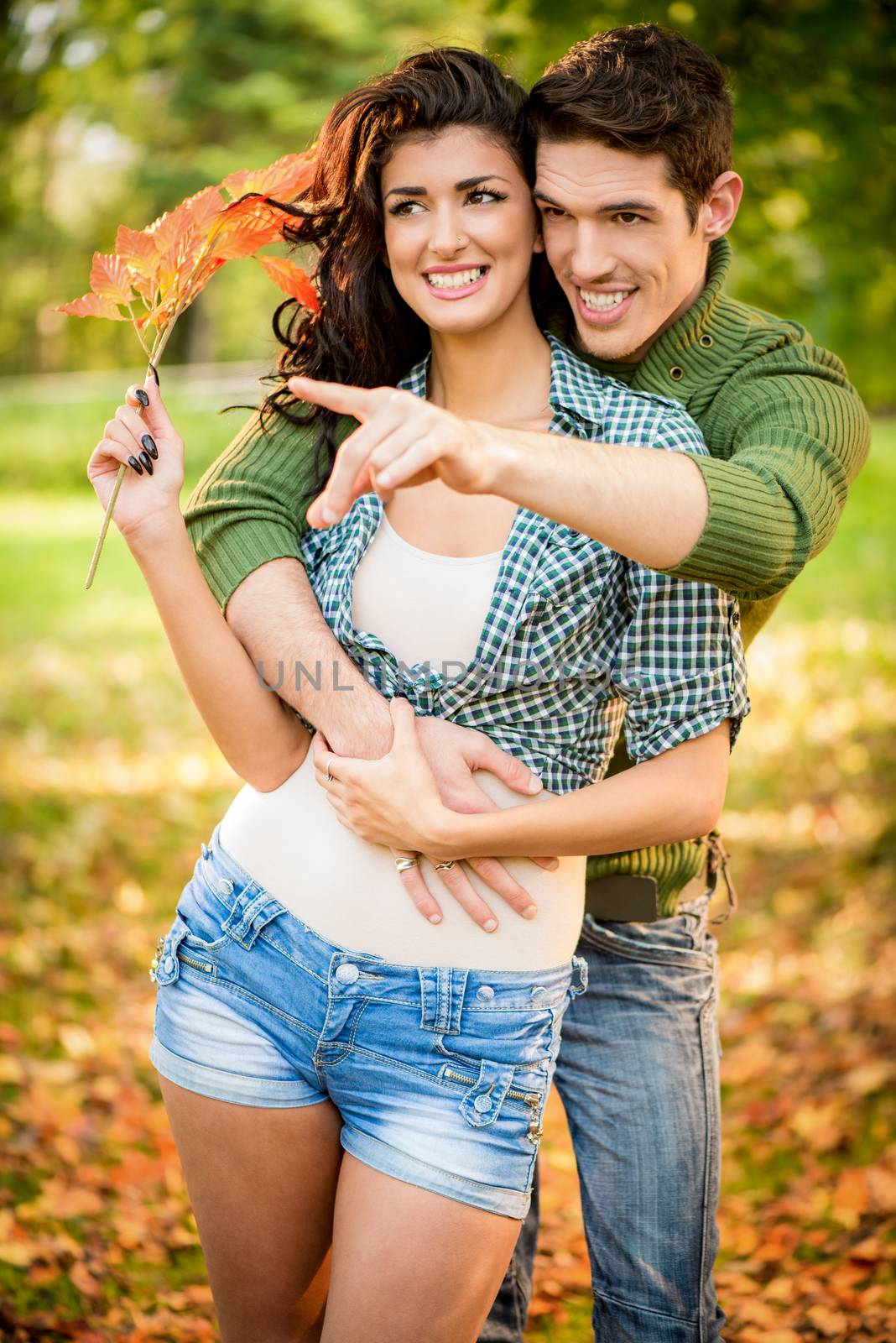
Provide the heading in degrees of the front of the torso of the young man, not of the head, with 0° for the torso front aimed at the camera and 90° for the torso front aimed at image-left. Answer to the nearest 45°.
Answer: approximately 45°
